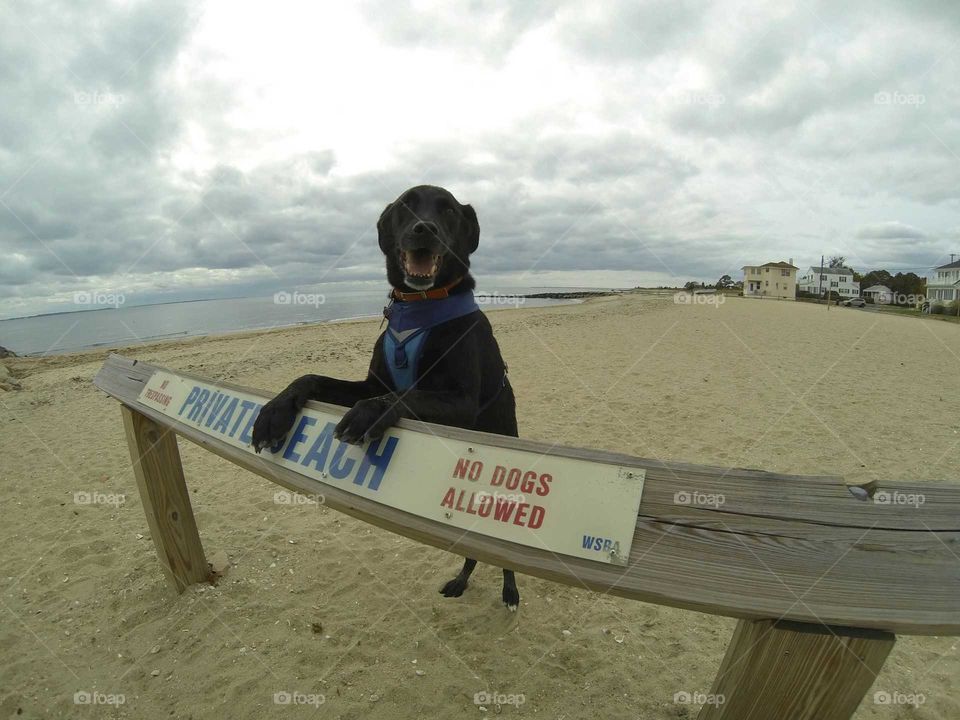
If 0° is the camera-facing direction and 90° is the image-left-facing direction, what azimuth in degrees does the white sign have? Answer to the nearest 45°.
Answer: approximately 45°

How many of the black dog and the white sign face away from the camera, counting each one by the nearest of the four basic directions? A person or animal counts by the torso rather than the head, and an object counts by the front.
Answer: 0

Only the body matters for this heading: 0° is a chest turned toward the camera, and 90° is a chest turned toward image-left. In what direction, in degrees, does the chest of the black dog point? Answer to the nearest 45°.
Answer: approximately 45°
